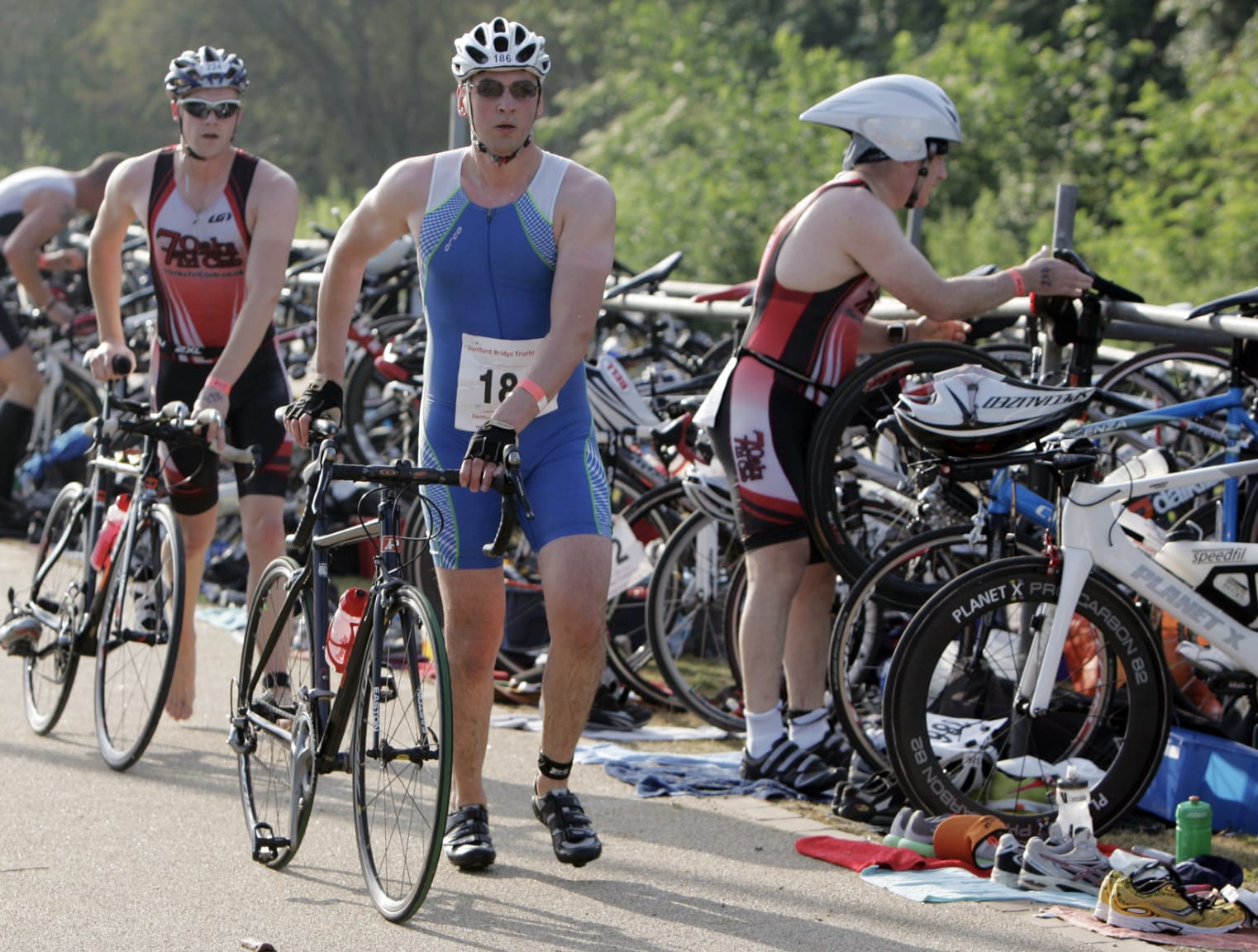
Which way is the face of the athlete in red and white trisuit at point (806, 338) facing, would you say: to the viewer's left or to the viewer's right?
to the viewer's right

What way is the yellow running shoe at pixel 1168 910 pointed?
to the viewer's right

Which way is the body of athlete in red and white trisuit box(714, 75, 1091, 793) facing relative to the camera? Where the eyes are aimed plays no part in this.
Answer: to the viewer's right

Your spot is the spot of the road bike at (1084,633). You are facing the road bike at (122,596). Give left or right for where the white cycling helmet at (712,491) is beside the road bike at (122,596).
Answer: right

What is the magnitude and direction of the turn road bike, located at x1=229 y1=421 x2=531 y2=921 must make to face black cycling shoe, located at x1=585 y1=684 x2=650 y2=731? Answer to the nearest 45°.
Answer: approximately 135° to its left

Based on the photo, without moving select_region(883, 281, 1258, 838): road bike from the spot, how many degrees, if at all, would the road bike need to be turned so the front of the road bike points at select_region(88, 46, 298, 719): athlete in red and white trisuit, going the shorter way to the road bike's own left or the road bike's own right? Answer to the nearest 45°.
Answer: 0° — it already faces them
